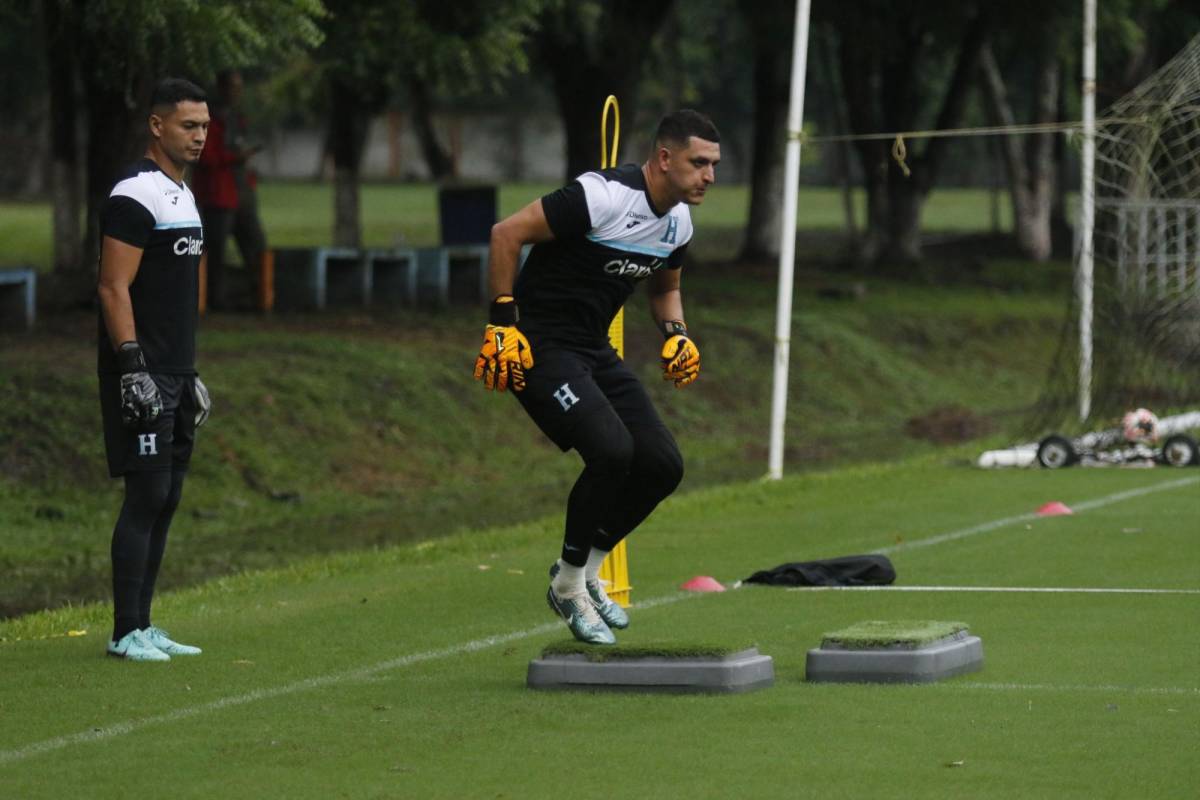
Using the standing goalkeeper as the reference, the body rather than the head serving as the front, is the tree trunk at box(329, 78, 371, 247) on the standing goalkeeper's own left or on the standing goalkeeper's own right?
on the standing goalkeeper's own left

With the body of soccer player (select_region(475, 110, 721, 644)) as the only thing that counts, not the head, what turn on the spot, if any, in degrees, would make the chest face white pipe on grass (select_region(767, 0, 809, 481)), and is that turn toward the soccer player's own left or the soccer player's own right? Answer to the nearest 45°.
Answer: approximately 135° to the soccer player's own left

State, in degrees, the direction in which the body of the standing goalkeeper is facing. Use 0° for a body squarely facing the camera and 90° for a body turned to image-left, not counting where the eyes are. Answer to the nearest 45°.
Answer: approximately 315°

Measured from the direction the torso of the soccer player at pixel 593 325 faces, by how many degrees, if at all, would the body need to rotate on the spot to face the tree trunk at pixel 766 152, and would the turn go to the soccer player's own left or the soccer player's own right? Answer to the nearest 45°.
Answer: approximately 135° to the soccer player's own left

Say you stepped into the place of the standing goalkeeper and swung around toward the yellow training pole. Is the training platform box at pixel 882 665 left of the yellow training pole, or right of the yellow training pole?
right

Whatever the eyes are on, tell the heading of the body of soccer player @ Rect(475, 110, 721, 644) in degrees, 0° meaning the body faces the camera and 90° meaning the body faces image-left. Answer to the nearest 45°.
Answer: approximately 315°

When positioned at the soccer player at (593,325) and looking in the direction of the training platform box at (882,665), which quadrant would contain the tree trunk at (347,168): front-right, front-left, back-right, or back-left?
back-left

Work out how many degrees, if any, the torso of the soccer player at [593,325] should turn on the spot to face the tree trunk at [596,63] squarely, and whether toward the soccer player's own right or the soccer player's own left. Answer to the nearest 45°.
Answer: approximately 135° to the soccer player's own left
